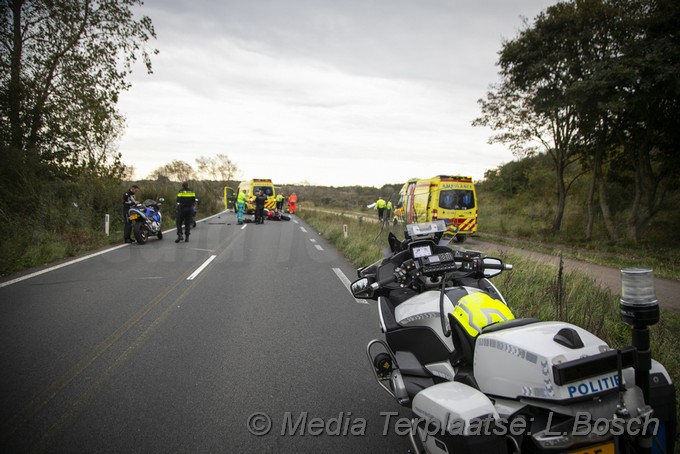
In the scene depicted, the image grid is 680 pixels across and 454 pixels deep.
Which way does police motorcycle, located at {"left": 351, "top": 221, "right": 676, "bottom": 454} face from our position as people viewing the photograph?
facing away from the viewer and to the left of the viewer

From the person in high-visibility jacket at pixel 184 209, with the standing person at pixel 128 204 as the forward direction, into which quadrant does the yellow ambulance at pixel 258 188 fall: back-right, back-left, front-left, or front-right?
back-right

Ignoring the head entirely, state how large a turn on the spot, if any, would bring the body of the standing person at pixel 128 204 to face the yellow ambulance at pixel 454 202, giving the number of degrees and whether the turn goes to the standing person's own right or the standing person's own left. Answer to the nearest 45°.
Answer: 0° — they already face it

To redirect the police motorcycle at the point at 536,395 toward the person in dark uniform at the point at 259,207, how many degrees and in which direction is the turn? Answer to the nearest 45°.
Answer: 0° — it already faces them

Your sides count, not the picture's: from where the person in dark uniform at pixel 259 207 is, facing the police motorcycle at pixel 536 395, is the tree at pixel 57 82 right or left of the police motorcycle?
right

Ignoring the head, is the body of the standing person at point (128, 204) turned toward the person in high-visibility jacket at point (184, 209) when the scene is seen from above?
yes

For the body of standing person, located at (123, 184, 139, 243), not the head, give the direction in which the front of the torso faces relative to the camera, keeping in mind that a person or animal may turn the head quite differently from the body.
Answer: to the viewer's right

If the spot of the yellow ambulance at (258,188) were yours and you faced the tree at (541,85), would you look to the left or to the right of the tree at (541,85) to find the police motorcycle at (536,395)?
right
